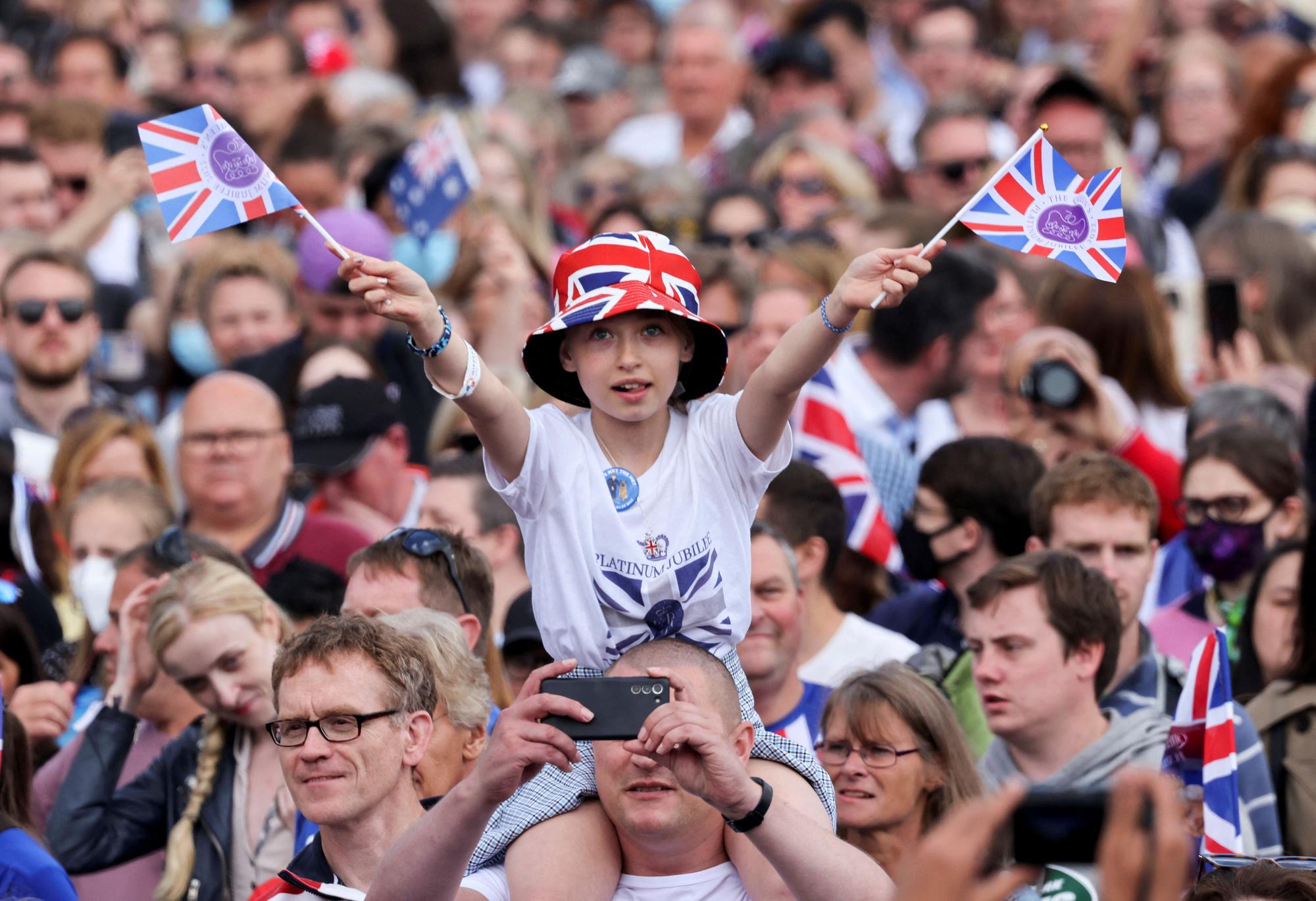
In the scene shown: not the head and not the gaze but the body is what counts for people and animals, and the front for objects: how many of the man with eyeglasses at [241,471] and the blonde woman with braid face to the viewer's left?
0

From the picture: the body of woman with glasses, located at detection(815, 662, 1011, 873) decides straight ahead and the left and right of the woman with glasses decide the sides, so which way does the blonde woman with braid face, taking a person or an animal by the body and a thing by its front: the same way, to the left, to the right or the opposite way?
to the left

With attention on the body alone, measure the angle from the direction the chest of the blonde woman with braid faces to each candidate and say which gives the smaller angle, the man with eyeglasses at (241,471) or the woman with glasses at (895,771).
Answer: the woman with glasses

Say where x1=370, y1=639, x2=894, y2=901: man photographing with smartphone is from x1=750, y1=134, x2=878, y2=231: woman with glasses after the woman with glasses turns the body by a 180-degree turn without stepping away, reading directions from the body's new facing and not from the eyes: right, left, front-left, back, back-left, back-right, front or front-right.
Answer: back-right

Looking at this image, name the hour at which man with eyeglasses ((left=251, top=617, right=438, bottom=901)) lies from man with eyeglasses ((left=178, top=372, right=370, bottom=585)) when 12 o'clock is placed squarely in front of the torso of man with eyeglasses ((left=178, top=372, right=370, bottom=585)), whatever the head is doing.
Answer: man with eyeglasses ((left=251, top=617, right=438, bottom=901)) is roughly at 12 o'clock from man with eyeglasses ((left=178, top=372, right=370, bottom=585)).

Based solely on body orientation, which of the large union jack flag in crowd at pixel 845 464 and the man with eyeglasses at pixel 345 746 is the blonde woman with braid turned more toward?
the man with eyeglasses

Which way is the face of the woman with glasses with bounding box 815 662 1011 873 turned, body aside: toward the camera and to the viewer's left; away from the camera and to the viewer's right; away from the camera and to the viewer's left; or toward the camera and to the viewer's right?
toward the camera and to the viewer's left

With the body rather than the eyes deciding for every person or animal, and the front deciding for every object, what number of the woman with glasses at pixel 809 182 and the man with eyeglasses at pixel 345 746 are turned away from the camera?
0

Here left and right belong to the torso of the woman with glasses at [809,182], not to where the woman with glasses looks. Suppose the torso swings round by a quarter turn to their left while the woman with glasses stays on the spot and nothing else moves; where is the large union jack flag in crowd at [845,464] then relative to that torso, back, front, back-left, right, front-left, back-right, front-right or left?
front-right

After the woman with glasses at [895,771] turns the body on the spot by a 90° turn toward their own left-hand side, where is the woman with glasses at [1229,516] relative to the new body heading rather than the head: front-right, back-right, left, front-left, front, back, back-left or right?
left

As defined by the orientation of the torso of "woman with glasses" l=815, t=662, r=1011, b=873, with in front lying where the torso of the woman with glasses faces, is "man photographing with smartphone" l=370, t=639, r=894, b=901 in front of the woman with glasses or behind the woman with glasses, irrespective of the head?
in front

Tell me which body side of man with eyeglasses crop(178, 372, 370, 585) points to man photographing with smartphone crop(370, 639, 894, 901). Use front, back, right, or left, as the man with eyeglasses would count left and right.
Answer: front

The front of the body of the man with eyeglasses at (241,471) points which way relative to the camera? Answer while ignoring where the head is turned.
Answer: toward the camera

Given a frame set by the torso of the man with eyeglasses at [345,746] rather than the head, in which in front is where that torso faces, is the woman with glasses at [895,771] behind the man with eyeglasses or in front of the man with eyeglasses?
behind

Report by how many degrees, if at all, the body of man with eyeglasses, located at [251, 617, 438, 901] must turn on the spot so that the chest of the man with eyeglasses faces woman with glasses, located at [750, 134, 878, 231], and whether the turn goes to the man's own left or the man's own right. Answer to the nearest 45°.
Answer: approximately 180°

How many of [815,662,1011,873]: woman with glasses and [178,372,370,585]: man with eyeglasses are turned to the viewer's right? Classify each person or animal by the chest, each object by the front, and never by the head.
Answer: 0
